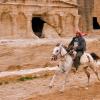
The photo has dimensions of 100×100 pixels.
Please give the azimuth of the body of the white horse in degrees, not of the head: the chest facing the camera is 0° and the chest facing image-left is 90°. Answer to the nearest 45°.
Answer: approximately 45°

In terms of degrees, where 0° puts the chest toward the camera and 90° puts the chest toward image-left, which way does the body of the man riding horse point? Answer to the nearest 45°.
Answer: approximately 45°
